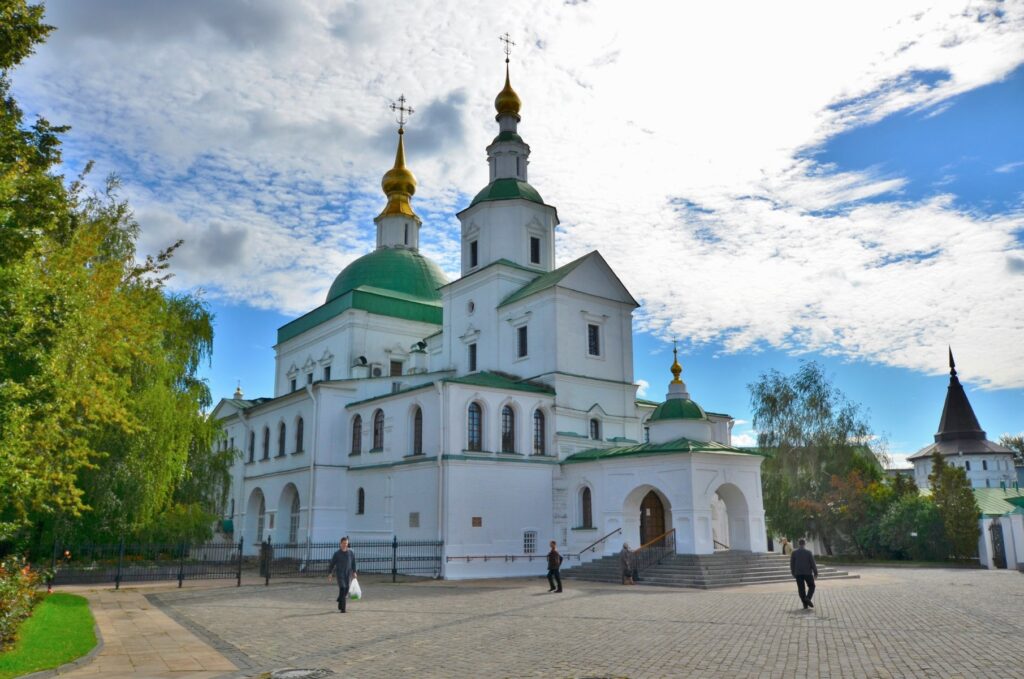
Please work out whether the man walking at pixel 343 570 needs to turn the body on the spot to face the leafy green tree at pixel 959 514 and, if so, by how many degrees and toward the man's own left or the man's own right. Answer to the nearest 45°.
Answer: approximately 135° to the man's own left

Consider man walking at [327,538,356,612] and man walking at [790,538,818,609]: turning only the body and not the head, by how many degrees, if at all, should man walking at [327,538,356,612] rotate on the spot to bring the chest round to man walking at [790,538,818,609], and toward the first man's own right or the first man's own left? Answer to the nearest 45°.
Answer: approximately 90° to the first man's own left

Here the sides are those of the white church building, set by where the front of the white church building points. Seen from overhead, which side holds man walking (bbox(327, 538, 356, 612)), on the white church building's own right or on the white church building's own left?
on the white church building's own right

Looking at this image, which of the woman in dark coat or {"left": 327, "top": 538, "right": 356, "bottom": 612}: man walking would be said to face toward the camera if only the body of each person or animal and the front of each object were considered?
the man walking

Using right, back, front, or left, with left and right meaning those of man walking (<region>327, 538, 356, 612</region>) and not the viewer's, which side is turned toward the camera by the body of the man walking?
front

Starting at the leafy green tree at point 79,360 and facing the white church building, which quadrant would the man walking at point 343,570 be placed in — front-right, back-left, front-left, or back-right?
front-right

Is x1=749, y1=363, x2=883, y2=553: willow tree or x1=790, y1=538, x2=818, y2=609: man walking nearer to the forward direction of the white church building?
the man walking

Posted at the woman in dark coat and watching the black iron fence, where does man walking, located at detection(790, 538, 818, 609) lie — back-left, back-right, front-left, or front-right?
back-left

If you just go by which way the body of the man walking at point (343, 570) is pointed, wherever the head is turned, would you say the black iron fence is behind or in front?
behind
